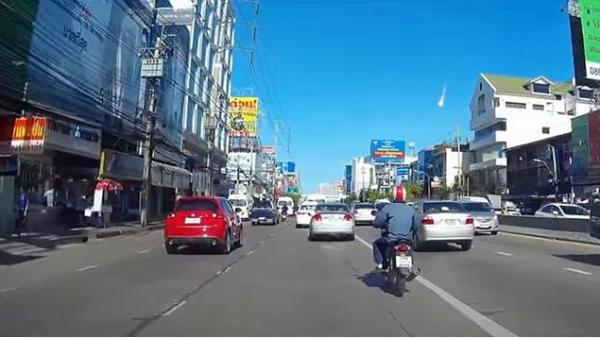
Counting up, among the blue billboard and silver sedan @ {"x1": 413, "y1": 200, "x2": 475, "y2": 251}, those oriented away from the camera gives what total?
1

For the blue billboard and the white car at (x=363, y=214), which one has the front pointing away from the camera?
the white car

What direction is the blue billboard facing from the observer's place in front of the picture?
facing the viewer and to the right of the viewer

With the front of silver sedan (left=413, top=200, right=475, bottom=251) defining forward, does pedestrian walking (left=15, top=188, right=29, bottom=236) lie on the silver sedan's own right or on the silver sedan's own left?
on the silver sedan's own left

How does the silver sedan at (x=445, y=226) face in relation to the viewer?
away from the camera

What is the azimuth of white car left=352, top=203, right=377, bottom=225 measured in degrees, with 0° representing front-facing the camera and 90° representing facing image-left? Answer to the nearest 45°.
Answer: approximately 180°

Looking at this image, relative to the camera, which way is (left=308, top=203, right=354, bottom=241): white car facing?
away from the camera

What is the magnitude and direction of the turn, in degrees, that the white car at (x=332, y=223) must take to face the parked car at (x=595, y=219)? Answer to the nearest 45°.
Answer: approximately 135° to its right

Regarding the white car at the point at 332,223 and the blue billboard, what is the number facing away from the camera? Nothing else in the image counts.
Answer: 1
